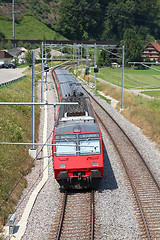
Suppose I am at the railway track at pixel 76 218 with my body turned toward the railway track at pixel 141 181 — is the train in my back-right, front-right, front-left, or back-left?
front-left

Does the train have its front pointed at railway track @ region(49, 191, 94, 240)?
yes

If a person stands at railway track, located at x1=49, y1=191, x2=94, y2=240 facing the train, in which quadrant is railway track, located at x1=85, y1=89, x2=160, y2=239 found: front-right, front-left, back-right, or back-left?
front-right

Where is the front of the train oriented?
toward the camera
